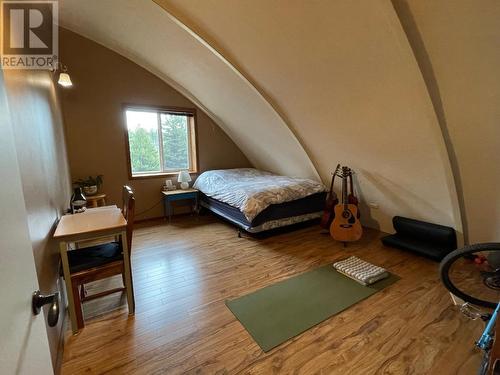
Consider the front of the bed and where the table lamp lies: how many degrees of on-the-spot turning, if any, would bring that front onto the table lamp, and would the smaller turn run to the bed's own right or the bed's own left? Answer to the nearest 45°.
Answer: approximately 180°

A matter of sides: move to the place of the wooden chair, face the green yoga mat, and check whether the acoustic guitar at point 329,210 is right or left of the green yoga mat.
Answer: left

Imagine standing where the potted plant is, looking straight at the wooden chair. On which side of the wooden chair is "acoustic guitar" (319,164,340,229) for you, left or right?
left

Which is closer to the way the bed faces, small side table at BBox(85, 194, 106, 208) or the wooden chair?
the wooden chair

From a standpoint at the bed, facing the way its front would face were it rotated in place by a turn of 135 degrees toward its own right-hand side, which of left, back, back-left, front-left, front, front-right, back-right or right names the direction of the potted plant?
front

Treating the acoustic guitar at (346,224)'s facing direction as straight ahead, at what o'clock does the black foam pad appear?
The black foam pad is roughly at 9 o'clock from the acoustic guitar.

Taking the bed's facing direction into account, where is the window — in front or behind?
behind

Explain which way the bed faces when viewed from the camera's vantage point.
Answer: facing the viewer and to the right of the viewer

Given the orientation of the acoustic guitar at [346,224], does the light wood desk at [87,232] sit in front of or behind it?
in front

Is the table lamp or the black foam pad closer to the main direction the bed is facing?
the black foam pad

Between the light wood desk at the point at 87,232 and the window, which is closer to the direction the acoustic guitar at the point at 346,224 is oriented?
the light wood desk

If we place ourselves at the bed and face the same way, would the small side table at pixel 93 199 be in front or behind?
behind

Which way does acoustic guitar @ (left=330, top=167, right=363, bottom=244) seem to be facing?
toward the camera

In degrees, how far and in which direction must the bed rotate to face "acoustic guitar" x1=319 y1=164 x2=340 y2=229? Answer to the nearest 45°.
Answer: approximately 45° to its left

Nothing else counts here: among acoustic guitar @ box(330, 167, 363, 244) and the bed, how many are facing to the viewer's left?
0
